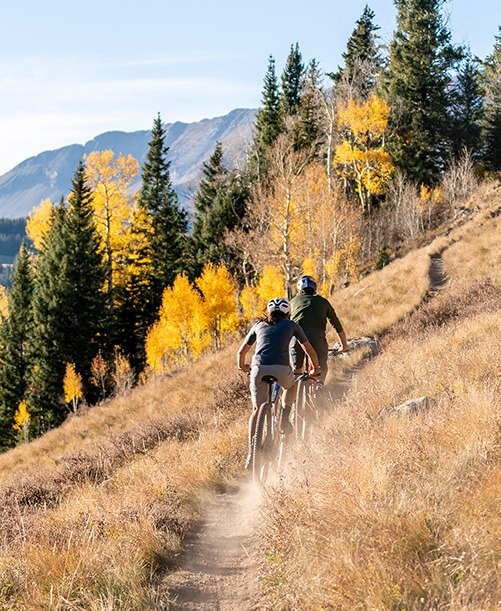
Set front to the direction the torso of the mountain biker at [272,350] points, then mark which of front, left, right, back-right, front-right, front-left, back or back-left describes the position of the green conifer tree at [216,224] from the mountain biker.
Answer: front

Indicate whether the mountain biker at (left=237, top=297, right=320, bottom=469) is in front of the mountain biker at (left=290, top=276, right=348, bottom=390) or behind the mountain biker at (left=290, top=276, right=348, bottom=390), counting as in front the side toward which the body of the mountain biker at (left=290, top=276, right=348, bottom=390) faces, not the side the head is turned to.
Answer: behind

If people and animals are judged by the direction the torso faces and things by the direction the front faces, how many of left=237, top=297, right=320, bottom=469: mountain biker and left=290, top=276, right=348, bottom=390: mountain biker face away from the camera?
2

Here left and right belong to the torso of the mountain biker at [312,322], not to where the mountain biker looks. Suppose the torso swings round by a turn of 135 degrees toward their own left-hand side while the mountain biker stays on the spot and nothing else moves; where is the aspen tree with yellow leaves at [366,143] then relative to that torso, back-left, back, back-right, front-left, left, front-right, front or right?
back-right

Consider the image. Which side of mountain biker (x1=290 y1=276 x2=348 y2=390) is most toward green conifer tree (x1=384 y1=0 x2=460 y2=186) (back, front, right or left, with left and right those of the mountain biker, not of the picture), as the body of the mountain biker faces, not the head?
front

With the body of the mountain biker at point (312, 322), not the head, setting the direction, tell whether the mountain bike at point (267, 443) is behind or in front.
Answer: behind

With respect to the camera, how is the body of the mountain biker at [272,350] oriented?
away from the camera

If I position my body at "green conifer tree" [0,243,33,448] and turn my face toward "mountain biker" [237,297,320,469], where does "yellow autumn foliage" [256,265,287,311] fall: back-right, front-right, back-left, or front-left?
front-left

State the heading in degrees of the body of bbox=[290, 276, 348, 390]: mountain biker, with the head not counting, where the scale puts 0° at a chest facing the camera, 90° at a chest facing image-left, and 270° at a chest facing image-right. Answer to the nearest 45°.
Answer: approximately 180°

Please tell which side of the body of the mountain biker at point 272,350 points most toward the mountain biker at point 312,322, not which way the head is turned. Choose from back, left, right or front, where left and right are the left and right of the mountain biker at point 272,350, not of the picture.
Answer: front

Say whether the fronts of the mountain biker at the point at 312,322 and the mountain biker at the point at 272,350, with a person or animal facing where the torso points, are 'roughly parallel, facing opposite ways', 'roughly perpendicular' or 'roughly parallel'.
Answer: roughly parallel
